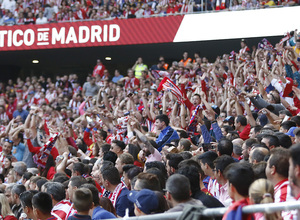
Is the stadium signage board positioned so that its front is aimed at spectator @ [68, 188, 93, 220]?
yes

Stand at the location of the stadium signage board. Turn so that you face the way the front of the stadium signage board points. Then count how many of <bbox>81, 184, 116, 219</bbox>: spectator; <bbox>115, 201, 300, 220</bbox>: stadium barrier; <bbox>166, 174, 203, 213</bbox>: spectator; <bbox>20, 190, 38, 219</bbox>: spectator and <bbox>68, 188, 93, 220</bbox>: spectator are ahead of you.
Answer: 5

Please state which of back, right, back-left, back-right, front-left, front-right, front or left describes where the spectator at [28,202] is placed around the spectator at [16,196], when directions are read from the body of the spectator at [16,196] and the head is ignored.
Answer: left

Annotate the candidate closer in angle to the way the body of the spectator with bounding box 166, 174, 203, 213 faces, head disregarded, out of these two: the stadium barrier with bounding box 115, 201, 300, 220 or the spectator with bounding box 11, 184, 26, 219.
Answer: the spectator

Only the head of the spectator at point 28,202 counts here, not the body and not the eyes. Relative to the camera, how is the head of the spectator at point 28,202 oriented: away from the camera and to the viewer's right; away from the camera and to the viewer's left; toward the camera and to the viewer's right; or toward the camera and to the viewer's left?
away from the camera and to the viewer's left

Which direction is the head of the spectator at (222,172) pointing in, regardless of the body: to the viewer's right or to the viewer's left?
to the viewer's left

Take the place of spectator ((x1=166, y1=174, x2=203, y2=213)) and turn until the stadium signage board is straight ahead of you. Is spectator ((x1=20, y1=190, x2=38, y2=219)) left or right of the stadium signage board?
left

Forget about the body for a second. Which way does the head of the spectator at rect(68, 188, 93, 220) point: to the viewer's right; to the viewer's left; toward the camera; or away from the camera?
away from the camera
